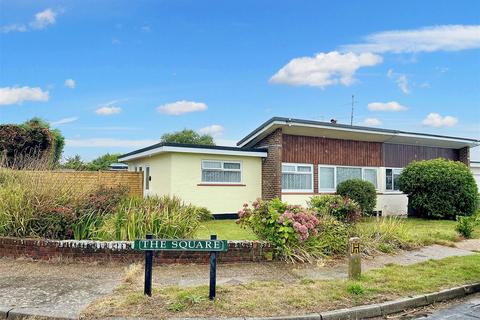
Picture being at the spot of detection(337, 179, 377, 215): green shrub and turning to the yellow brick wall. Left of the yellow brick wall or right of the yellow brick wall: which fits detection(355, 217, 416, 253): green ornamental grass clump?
left

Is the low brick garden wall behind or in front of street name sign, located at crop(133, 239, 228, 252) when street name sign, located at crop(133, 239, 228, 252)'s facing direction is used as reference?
behind

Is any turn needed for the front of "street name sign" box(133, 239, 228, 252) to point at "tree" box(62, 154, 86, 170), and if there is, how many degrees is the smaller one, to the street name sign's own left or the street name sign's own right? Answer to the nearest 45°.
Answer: approximately 180°

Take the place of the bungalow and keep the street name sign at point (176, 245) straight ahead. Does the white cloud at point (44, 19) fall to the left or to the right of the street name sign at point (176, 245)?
right

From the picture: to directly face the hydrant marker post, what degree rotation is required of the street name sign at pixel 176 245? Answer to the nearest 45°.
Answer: approximately 90° to its left

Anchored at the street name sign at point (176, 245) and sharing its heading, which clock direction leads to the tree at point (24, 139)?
The tree is roughly at 5 o'clock from the street name sign.

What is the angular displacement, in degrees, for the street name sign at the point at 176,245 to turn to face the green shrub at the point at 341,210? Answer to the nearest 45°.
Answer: approximately 135° to its left

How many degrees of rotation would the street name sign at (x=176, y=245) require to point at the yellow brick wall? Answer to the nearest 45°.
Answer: approximately 180°

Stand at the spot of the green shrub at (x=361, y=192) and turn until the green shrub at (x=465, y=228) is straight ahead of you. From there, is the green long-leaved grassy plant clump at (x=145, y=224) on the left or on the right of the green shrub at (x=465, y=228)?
right

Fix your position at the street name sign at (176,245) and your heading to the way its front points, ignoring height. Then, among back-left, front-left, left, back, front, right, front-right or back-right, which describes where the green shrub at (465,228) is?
back-left

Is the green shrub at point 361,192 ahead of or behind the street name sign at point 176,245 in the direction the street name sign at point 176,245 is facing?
behind

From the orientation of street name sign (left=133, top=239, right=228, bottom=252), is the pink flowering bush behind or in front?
behind

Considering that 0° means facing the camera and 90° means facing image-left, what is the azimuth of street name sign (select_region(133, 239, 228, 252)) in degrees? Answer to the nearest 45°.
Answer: approximately 0°
